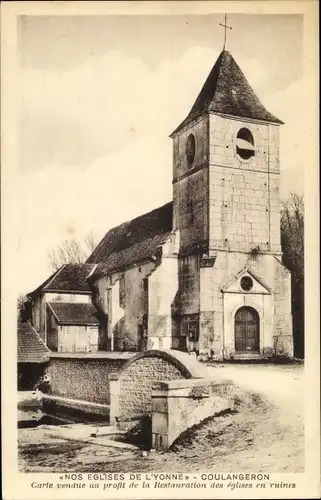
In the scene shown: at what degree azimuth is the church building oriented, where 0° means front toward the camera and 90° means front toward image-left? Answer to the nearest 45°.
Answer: approximately 315°

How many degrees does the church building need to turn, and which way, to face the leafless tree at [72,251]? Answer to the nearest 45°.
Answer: approximately 135° to its right
